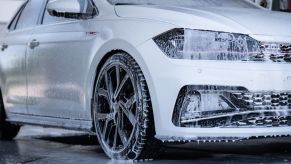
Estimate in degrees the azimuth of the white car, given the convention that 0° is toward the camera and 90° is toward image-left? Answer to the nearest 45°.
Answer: approximately 315°
